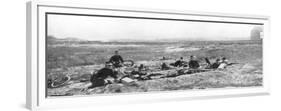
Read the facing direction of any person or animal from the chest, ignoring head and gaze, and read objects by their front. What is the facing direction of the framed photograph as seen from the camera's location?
facing the viewer and to the right of the viewer
